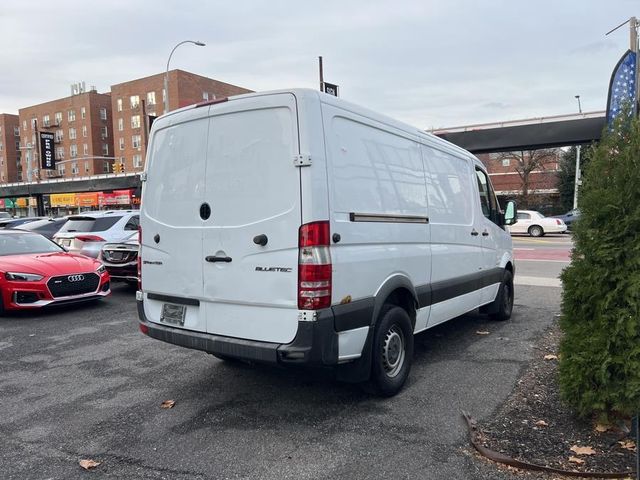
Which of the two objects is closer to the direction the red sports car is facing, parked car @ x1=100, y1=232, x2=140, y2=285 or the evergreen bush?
the evergreen bush

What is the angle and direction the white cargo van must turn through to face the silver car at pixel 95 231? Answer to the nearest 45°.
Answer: approximately 90° to its left

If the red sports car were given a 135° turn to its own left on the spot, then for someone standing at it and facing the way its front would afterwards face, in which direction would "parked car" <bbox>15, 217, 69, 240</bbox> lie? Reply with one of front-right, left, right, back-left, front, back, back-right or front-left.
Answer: front

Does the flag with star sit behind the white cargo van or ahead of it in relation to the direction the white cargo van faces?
ahead

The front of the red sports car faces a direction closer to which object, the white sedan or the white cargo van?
the white cargo van

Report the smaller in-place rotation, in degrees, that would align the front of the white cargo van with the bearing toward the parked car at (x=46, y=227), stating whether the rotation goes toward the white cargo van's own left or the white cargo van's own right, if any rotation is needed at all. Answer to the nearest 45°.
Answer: approximately 90° to the white cargo van's own left

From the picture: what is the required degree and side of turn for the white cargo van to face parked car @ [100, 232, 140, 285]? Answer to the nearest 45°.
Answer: approximately 90° to its left

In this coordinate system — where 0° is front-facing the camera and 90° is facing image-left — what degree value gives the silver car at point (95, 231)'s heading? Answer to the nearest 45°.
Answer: approximately 225°

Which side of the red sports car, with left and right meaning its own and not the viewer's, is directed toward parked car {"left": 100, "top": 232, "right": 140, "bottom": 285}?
left

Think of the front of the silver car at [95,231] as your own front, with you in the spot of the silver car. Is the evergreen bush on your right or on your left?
on your right

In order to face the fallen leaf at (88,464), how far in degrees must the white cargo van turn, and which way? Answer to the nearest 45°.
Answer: approximately 180°

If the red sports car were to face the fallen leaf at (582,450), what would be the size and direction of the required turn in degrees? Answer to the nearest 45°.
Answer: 0° — it already faces it

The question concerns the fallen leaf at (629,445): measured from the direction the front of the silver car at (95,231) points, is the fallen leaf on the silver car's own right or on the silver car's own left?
on the silver car's own right

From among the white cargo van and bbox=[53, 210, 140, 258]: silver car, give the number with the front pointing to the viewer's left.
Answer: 0
